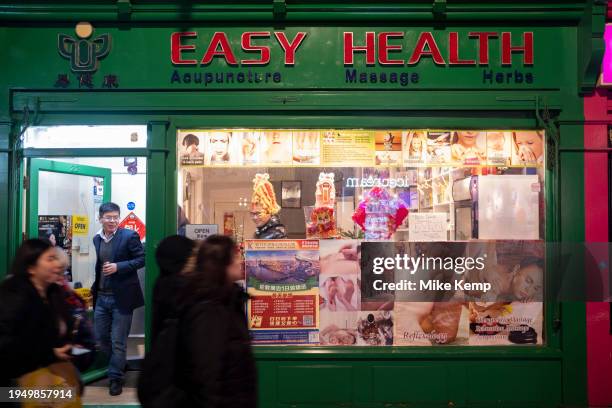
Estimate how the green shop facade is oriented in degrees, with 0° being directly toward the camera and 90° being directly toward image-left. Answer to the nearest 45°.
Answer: approximately 0°
